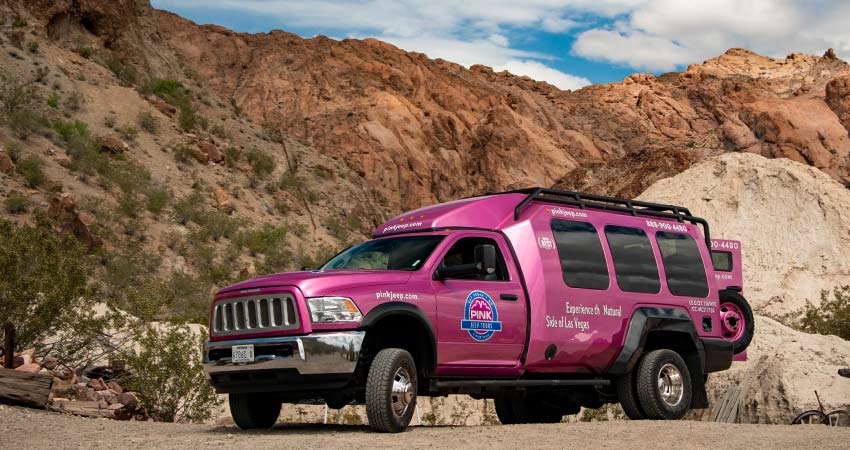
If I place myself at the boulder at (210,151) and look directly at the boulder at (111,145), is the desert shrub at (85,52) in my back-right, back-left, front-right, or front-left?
front-right

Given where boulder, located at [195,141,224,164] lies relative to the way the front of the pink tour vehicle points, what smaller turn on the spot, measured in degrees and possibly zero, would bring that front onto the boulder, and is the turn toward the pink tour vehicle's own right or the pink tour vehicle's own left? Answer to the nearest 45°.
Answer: approximately 135° to the pink tour vehicle's own right

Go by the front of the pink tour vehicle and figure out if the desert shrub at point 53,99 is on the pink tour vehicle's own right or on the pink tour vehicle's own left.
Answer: on the pink tour vehicle's own right

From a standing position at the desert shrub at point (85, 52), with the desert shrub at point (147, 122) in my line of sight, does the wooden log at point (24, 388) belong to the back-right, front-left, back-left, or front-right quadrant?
front-right

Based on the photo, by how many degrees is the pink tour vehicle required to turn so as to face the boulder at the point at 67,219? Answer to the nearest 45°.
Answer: approximately 90° to its right

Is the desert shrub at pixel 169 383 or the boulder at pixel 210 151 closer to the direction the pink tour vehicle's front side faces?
the desert shrub

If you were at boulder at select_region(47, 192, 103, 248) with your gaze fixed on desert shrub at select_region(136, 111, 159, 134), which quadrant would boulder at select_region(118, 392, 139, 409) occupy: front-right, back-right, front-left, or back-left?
back-right

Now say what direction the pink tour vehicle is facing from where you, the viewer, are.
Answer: facing the viewer and to the left of the viewer

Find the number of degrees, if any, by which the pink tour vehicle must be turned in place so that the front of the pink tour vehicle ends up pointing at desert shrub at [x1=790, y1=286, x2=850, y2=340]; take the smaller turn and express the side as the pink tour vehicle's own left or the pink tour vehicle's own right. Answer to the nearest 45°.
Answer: approximately 180°

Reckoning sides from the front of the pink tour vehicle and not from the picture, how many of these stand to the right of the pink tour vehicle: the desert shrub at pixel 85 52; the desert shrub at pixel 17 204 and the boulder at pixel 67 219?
3

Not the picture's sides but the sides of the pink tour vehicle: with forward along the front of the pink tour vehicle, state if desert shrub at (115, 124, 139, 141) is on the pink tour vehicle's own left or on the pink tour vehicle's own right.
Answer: on the pink tour vehicle's own right

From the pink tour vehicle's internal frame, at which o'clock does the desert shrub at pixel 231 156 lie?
The desert shrub is roughly at 4 o'clock from the pink tour vehicle.

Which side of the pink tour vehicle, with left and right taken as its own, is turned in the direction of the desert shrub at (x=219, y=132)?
right
